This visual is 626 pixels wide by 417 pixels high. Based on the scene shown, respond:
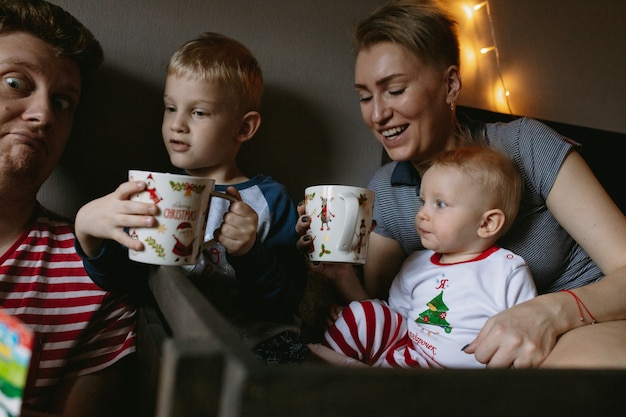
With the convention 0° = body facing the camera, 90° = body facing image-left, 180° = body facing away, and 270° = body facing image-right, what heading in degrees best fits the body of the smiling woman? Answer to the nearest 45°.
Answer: approximately 45°

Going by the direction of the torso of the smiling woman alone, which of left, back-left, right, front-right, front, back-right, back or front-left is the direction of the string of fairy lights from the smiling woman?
back-right

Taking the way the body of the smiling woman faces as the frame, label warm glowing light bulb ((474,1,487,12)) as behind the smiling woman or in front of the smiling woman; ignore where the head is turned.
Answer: behind
